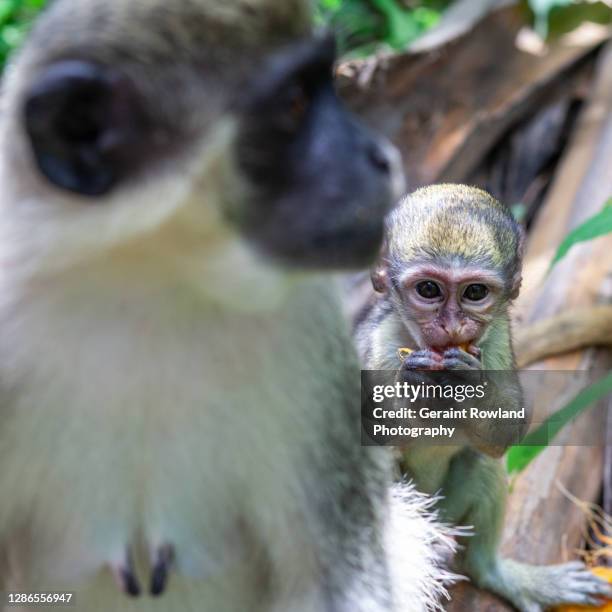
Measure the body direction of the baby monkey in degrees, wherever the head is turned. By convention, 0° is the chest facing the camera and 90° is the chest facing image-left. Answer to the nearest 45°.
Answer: approximately 0°
